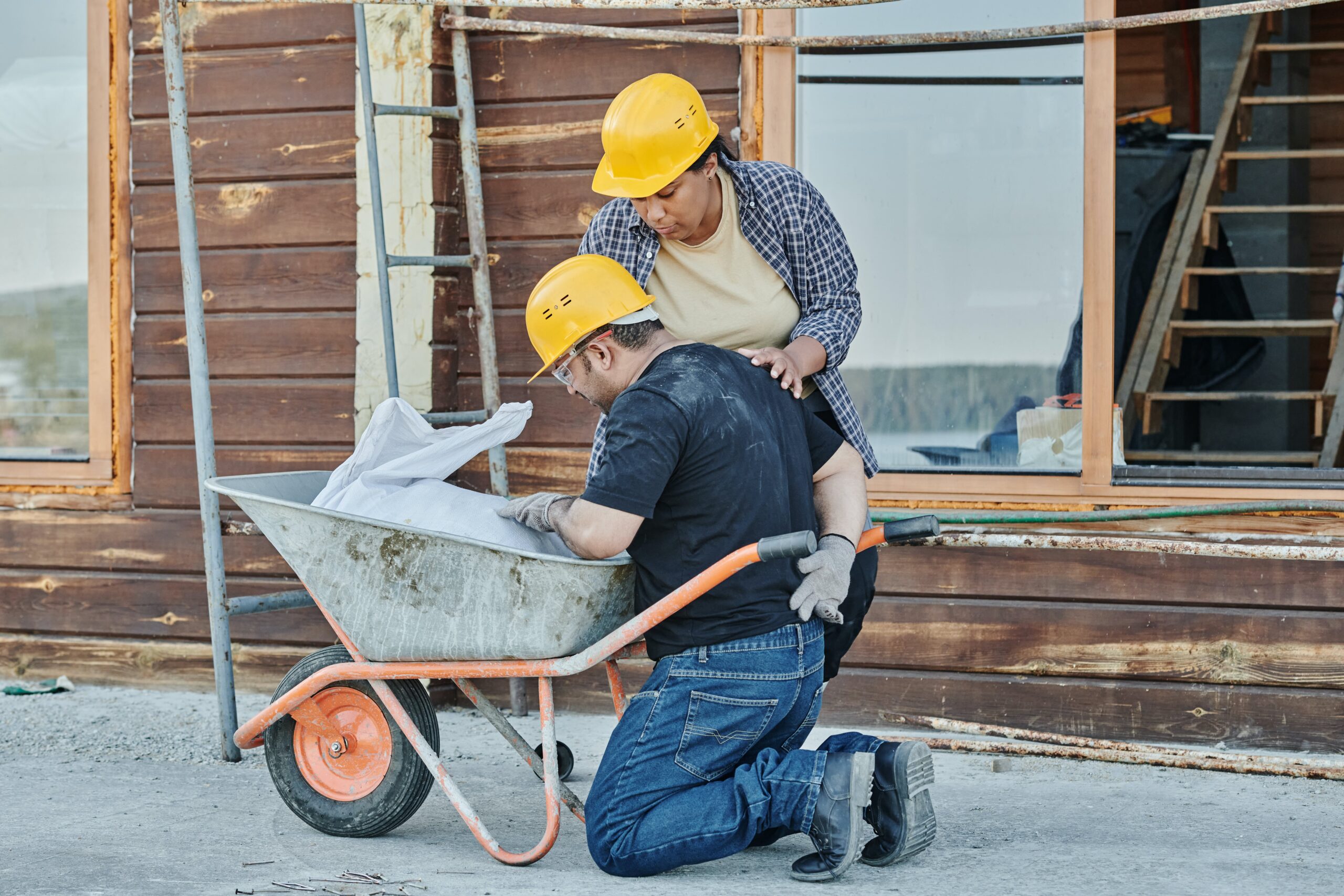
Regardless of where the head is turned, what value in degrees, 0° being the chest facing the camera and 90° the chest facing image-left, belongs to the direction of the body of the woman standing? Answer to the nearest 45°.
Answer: approximately 45°

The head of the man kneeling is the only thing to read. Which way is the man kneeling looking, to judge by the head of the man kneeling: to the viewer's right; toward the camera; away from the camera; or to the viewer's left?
to the viewer's left

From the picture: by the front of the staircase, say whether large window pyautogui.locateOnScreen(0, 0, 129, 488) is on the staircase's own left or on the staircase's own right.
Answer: on the staircase's own right

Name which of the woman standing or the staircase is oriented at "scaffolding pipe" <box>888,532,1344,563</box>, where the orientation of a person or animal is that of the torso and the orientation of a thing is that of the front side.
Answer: the staircase

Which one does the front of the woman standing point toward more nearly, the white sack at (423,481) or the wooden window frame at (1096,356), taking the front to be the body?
the white sack

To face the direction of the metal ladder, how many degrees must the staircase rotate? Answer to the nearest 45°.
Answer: approximately 45° to its right

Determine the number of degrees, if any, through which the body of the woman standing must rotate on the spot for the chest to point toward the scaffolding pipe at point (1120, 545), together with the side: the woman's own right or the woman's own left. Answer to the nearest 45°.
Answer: approximately 135° to the woman's own left

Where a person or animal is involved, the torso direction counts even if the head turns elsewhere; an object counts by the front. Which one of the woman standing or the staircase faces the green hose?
the staircase
